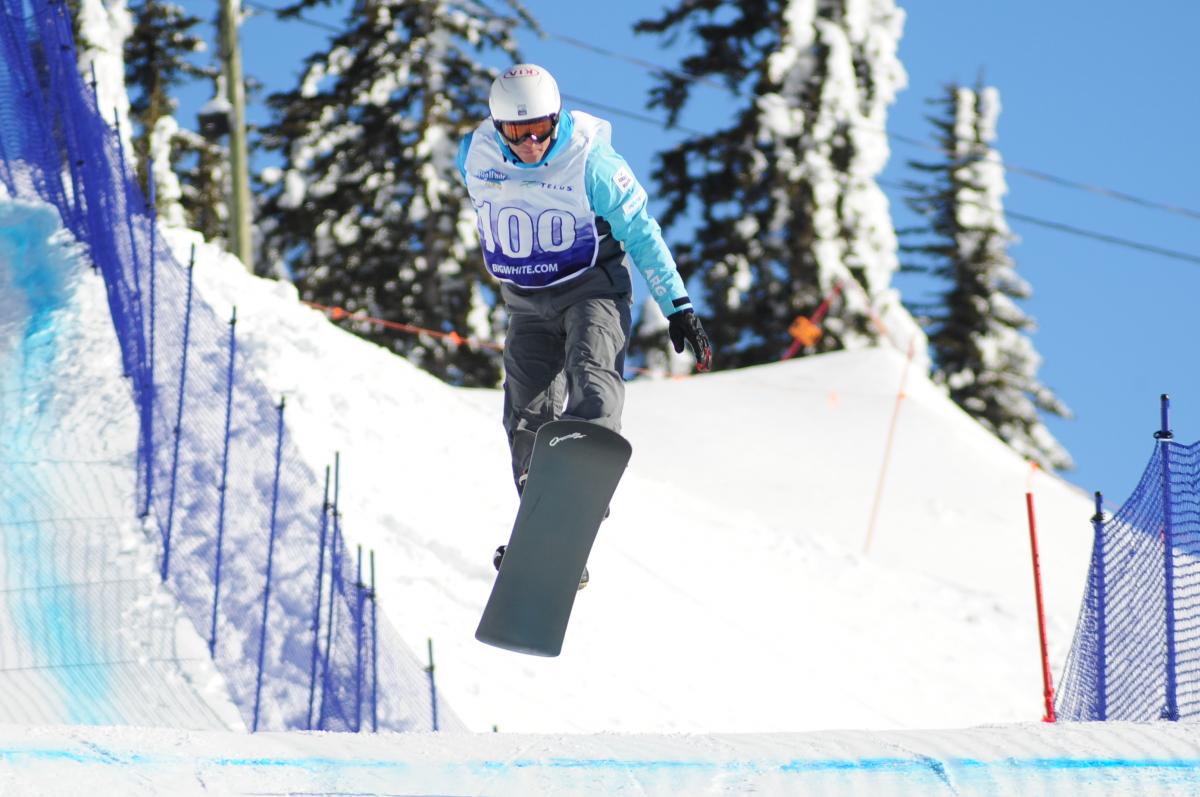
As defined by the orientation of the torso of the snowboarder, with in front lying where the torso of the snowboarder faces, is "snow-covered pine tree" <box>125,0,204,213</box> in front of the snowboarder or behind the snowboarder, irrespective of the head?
behind

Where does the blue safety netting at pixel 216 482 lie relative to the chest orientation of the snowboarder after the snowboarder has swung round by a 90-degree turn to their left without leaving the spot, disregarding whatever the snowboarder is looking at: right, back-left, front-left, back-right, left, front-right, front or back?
back-left

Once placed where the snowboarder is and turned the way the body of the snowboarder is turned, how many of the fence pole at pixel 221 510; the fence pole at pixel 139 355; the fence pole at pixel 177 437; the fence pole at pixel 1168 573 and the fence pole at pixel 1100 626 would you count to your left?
2

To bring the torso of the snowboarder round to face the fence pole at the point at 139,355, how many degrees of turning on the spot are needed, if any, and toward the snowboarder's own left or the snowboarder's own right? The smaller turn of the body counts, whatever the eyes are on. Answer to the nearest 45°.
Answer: approximately 135° to the snowboarder's own right

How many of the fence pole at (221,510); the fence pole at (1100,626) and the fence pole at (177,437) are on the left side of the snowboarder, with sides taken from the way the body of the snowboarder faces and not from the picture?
1

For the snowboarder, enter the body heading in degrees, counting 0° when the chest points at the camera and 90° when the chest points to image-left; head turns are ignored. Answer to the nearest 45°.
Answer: approximately 0°

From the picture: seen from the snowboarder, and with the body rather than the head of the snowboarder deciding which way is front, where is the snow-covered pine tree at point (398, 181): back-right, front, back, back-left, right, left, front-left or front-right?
back

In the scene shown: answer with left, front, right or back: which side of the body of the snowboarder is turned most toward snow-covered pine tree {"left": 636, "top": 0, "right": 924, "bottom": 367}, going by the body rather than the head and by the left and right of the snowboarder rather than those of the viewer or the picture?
back

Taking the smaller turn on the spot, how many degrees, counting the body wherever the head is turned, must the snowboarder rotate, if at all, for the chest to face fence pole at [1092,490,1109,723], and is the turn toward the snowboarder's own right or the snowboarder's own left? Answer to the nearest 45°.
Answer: approximately 90° to the snowboarder's own left

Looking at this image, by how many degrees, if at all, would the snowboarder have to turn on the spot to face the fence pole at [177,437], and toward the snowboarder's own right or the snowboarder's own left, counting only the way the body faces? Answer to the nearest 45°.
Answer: approximately 135° to the snowboarder's own right
